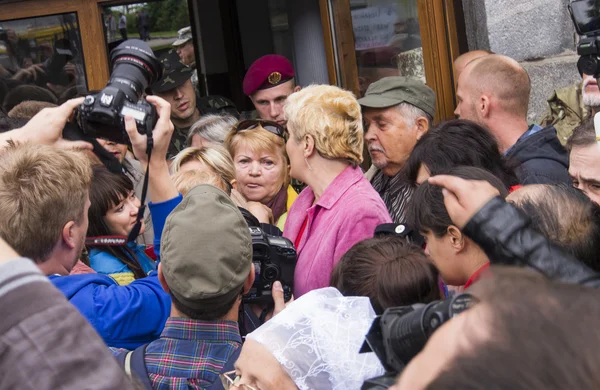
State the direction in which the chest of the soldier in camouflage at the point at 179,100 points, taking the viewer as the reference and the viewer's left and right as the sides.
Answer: facing the viewer and to the left of the viewer

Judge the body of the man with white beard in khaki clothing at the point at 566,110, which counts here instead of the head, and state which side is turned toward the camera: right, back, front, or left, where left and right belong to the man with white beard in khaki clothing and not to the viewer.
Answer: front

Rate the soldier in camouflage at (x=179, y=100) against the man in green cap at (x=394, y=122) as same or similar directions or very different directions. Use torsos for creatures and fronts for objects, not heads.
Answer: same or similar directions

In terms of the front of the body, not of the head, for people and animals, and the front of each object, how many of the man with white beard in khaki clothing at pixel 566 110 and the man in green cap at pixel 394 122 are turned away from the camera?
0

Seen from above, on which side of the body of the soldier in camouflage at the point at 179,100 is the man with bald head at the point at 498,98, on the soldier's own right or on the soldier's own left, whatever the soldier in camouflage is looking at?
on the soldier's own left

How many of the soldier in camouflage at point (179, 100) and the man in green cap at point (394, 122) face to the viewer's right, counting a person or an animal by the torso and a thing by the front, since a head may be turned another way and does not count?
0

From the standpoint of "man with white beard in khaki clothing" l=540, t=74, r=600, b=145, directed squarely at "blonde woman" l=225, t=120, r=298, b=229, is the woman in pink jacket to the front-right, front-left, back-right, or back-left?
front-left

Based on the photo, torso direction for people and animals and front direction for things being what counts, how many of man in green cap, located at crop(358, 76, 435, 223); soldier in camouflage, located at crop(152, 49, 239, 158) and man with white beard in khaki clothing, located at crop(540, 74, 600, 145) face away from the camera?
0

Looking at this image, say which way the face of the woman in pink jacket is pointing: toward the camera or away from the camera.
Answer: away from the camera
